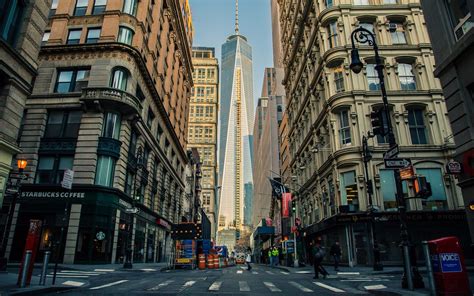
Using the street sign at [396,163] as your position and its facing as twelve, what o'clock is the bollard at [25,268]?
The bollard is roughly at 2 o'clock from the street sign.

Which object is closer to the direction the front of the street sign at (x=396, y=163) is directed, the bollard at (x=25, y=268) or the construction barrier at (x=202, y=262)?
the bollard

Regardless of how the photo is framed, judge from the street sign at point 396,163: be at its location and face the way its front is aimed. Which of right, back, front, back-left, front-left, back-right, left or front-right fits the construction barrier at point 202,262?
back-right
